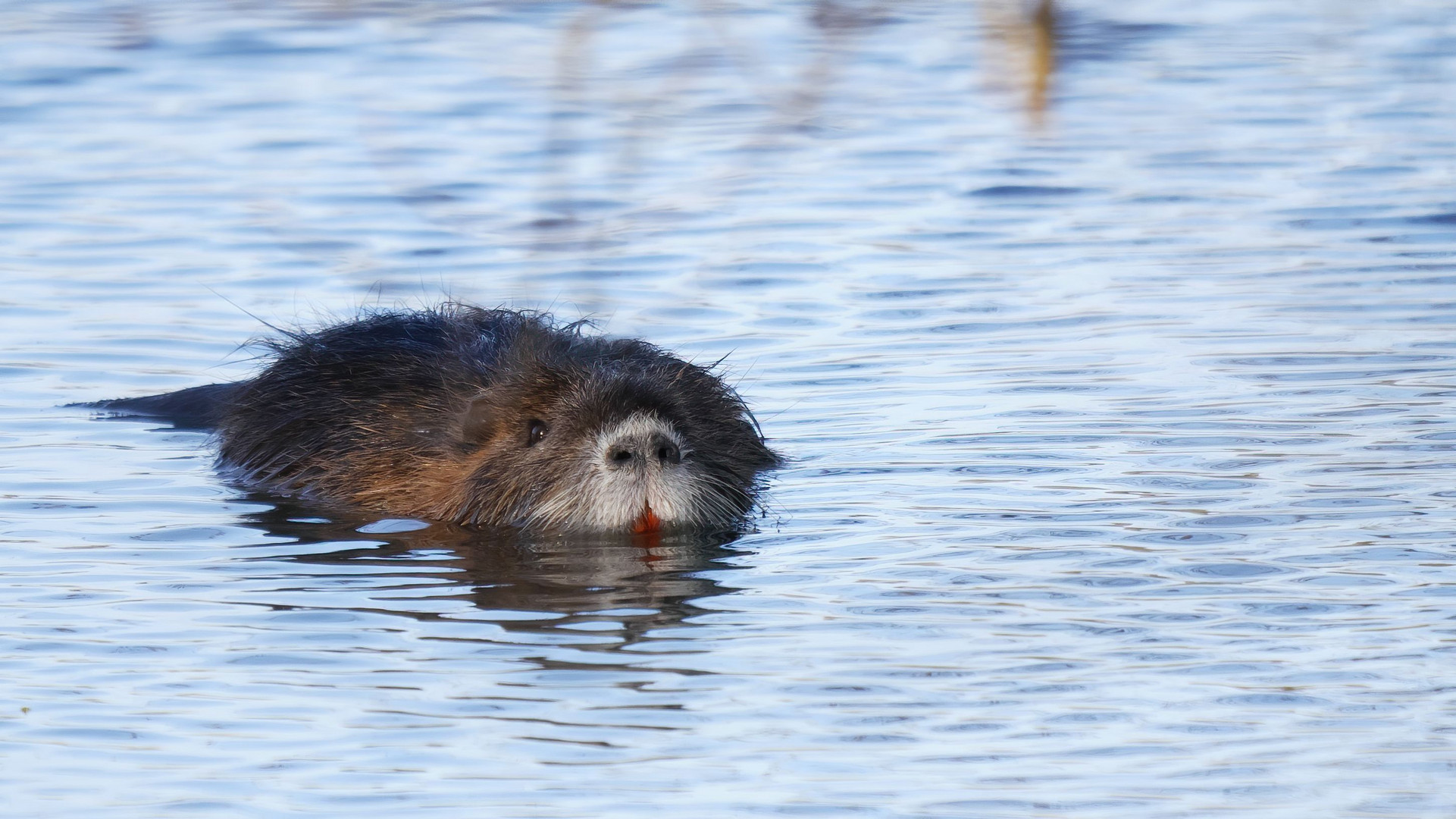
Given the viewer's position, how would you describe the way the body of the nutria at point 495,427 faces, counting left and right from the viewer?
facing the viewer and to the right of the viewer
